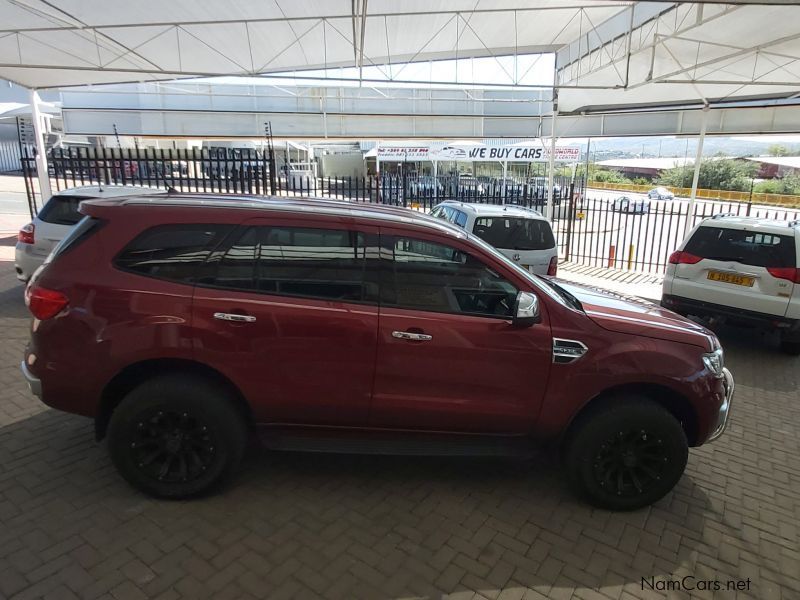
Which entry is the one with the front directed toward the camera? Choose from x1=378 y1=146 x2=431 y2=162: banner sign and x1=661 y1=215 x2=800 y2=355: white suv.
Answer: the banner sign

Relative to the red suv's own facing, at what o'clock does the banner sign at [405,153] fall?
The banner sign is roughly at 9 o'clock from the red suv.

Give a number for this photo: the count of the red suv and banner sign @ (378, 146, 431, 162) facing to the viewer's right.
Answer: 1

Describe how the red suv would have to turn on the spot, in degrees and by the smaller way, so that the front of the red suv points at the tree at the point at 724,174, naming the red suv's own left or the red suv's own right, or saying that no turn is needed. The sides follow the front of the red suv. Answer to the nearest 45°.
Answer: approximately 45° to the red suv's own left

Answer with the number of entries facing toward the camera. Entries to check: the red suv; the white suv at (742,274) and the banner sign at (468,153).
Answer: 1

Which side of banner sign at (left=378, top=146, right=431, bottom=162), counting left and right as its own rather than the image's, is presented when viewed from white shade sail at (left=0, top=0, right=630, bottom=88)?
front

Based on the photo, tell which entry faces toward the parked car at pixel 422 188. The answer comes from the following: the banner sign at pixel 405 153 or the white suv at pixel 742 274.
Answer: the banner sign

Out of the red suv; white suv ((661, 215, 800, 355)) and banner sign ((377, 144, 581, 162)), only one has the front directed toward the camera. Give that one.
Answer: the banner sign

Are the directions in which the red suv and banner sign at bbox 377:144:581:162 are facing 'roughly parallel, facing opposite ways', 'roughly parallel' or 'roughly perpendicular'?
roughly perpendicular

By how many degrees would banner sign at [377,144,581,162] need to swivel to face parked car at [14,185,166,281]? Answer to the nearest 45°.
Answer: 0° — it already faces it

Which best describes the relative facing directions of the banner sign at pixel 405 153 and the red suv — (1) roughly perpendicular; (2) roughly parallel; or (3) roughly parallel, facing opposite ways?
roughly perpendicular

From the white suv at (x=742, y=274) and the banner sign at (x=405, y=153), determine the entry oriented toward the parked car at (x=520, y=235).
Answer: the banner sign

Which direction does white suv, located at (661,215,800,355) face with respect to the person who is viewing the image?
facing away from the viewer and to the right of the viewer

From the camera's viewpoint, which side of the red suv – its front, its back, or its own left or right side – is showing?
right

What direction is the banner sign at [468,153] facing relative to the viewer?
toward the camera
